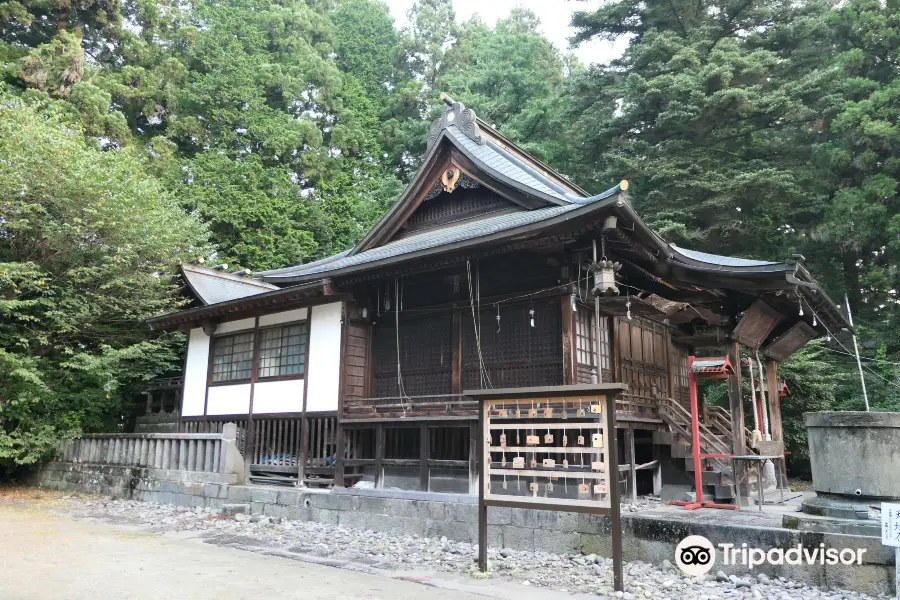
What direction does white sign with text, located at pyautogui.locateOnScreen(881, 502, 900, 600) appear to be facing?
toward the camera

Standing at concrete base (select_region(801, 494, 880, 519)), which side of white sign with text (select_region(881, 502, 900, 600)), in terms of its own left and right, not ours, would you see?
back

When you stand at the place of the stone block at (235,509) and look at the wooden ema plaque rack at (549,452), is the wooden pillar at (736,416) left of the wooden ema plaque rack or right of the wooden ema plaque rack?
left

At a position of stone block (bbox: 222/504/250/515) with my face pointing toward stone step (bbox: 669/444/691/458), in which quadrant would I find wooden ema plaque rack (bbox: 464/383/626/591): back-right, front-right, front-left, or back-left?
front-right

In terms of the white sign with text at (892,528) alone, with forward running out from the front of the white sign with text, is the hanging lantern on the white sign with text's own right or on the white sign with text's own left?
on the white sign with text's own right

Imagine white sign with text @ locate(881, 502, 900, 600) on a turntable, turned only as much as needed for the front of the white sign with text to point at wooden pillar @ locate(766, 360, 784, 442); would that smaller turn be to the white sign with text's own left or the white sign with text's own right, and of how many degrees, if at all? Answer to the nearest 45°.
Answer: approximately 180°

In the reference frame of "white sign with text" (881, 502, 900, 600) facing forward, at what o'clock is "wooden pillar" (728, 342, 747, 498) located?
The wooden pillar is roughly at 5 o'clock from the white sign with text.

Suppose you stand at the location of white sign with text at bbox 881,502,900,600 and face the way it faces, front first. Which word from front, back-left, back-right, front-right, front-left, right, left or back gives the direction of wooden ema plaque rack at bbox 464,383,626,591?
right

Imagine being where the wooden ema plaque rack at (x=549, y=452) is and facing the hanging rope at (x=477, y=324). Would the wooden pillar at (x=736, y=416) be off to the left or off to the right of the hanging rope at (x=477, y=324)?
right

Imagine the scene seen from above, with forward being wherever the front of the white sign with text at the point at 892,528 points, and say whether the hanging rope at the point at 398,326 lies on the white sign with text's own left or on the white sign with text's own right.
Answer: on the white sign with text's own right

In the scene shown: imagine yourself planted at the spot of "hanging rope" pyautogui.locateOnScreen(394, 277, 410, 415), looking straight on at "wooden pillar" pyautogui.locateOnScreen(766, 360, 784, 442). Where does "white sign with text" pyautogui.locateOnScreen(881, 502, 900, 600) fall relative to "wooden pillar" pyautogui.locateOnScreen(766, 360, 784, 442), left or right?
right
